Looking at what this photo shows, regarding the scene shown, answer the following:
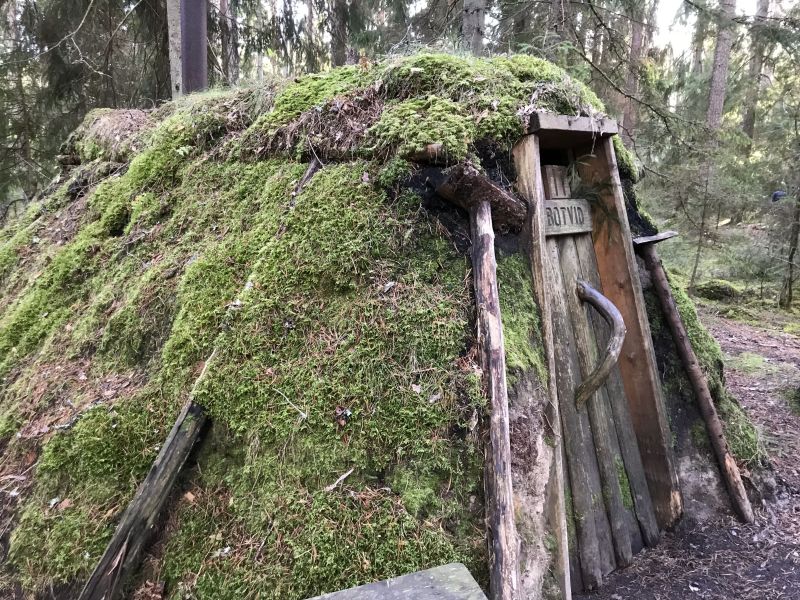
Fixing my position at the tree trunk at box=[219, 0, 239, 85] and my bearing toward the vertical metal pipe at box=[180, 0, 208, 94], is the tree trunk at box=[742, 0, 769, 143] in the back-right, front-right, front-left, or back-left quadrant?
back-left

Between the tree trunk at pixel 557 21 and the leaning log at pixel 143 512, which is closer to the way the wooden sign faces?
the leaning log

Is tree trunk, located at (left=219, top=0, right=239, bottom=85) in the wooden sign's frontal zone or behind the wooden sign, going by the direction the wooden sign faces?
behind

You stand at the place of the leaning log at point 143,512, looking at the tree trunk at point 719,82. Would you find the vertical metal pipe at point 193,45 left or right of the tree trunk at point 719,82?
left

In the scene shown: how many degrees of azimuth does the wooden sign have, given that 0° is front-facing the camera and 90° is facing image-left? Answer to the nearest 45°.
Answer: approximately 315°

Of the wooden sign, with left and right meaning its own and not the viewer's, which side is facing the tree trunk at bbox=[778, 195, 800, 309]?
left

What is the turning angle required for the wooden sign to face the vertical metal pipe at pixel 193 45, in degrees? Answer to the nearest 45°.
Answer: approximately 180°

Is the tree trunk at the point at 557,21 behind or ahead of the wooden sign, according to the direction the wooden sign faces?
behind

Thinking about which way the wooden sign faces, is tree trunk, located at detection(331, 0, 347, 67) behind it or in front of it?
behind

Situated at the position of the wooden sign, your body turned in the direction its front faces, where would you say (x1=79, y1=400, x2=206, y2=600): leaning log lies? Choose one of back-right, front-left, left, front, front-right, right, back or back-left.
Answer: right

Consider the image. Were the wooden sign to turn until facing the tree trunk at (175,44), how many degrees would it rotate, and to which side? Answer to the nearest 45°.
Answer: approximately 180°

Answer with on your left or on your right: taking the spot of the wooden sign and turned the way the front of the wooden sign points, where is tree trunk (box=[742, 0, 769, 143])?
on your left
